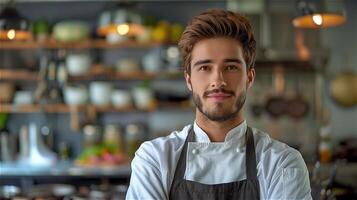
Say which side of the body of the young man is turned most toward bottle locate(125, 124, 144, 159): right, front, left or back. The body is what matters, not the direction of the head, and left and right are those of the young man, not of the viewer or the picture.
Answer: back

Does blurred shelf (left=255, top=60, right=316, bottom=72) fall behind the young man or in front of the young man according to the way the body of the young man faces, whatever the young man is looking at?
behind

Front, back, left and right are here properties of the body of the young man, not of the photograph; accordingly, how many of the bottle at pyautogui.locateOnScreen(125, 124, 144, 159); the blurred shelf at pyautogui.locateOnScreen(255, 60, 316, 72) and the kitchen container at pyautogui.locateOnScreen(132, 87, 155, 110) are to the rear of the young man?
3

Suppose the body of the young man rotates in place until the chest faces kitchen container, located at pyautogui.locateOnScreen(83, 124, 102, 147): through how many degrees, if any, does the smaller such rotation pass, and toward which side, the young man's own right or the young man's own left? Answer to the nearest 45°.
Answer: approximately 180°

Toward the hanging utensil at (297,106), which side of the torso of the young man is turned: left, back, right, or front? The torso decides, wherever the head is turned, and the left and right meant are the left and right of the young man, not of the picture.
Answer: back

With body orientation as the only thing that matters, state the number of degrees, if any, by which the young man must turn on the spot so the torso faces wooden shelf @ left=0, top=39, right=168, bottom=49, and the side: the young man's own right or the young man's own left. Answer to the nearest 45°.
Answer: approximately 180°

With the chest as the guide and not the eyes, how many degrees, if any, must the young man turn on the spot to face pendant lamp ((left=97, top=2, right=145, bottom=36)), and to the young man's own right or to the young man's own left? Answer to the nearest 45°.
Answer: approximately 180°

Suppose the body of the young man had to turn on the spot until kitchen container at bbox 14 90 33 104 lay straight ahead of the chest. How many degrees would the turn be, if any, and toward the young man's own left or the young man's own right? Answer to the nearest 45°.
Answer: approximately 135° to the young man's own right

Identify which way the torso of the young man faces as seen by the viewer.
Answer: toward the camera

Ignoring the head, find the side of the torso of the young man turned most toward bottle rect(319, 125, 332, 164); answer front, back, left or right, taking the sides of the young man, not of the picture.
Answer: back

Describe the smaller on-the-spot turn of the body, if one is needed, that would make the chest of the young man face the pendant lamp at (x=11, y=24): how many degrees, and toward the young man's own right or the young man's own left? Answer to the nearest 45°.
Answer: approximately 135° to the young man's own right

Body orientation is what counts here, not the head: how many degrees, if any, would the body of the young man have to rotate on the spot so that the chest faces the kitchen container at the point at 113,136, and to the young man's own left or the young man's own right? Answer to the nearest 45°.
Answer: approximately 180°

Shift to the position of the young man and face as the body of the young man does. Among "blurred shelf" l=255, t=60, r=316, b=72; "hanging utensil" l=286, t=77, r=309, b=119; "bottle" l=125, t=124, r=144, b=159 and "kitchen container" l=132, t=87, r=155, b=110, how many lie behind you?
4

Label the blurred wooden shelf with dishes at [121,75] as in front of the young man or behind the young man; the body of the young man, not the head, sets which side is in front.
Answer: behind
